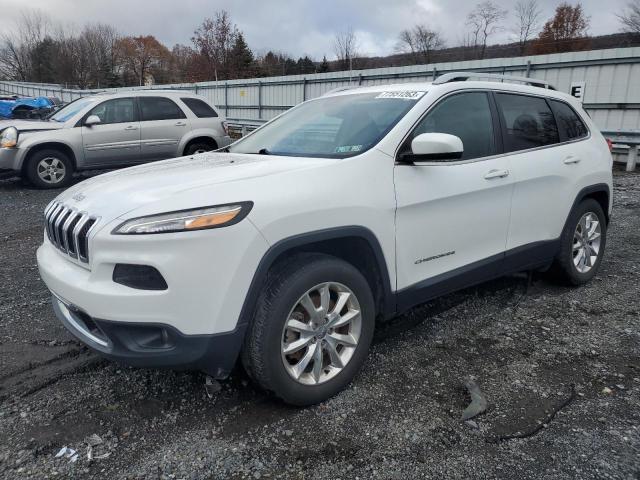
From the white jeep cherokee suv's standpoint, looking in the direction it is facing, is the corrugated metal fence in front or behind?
behind

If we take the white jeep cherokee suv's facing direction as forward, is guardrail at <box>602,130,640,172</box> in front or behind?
behind

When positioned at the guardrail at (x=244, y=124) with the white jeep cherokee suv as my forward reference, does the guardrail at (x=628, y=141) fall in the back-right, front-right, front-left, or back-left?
front-left

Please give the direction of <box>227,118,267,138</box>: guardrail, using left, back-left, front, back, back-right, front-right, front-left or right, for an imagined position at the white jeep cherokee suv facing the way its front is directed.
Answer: back-right

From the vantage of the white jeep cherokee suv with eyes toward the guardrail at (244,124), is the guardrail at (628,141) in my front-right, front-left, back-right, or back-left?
front-right

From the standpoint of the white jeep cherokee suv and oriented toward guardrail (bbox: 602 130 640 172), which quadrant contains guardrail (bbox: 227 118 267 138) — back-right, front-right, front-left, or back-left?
front-left

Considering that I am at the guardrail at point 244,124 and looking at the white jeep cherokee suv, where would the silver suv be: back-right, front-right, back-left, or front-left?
front-right

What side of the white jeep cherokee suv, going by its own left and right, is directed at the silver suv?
right

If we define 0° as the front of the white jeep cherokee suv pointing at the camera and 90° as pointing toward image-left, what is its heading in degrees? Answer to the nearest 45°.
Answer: approximately 45°
